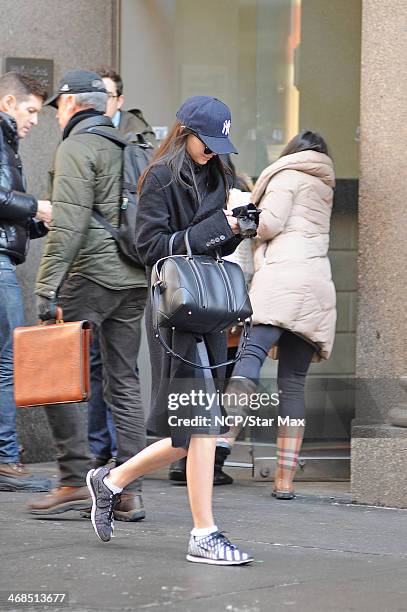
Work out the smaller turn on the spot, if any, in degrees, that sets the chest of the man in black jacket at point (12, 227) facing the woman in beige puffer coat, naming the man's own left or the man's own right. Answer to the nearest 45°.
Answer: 0° — they already face them

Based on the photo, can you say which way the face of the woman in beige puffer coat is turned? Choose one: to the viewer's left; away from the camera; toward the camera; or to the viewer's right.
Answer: away from the camera

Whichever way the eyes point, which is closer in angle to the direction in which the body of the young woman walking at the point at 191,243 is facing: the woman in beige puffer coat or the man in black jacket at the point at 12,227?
the woman in beige puffer coat

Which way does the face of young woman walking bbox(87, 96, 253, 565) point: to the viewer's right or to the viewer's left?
to the viewer's right

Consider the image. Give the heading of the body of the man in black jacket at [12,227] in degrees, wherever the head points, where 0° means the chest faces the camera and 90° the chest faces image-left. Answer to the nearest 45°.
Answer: approximately 270°

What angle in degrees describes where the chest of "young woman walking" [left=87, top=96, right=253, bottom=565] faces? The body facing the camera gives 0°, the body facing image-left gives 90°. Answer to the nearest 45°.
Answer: approximately 270°
